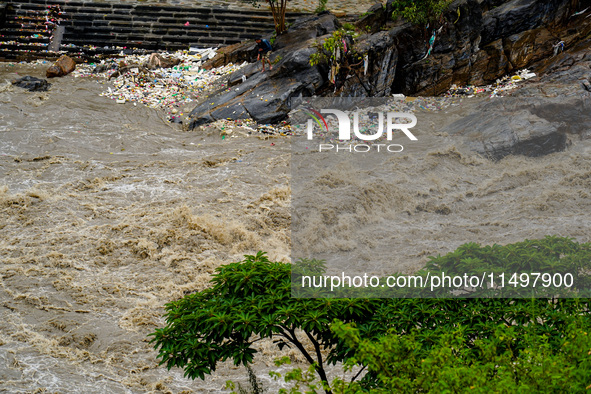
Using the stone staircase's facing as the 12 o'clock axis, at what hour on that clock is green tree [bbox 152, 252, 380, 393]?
The green tree is roughly at 12 o'clock from the stone staircase.

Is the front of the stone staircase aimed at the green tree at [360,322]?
yes

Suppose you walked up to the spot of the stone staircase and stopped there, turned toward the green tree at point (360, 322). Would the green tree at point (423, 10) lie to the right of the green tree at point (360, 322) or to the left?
left

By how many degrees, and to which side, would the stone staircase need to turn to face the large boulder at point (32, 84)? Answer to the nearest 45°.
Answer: approximately 45° to its right

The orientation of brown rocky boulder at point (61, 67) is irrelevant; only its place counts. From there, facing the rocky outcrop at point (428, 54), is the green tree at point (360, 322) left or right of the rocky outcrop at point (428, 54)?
right

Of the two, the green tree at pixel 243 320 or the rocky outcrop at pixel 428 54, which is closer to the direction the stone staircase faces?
the green tree

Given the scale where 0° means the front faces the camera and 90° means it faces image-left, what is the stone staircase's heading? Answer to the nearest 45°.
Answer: approximately 0°
